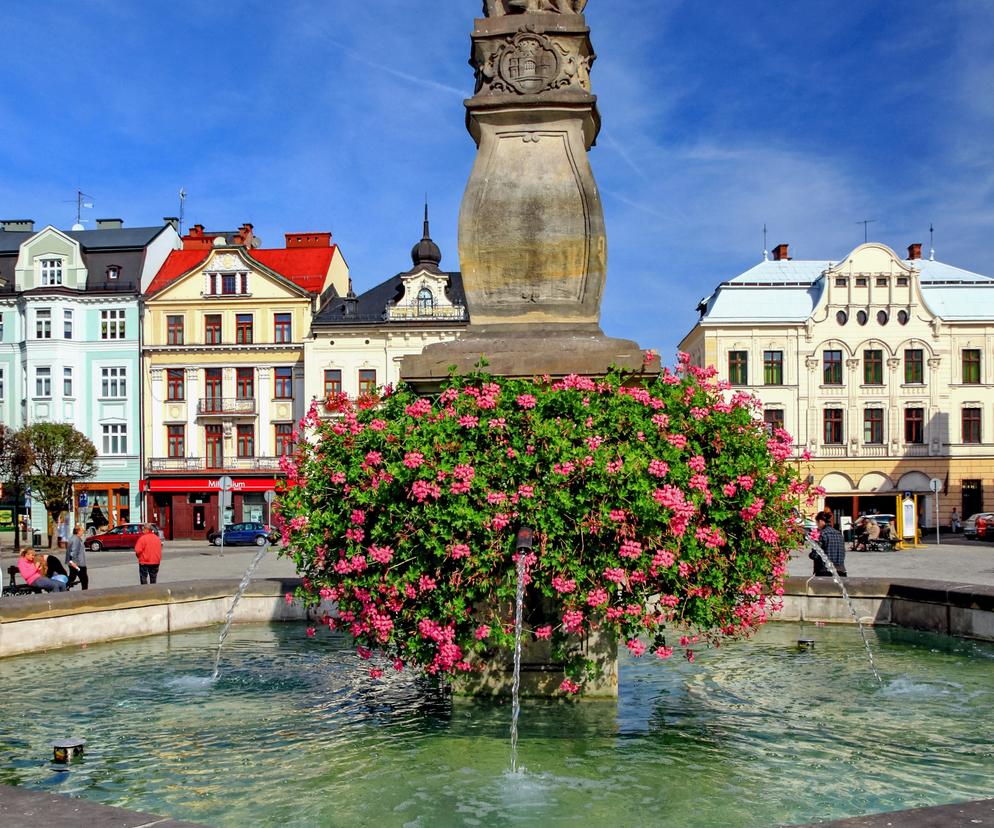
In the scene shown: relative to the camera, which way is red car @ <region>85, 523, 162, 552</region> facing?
to the viewer's left

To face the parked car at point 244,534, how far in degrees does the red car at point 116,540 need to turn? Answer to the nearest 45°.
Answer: approximately 180°

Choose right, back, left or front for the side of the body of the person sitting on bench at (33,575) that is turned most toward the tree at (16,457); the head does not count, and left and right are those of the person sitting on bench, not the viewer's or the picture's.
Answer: left

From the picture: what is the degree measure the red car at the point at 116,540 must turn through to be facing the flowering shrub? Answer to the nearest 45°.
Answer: approximately 90° to its left

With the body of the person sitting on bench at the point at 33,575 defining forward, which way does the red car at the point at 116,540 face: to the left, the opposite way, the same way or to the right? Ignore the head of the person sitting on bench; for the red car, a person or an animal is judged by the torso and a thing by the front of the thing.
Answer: the opposite way

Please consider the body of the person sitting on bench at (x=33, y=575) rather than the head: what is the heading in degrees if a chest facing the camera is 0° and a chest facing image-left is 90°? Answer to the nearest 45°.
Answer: approximately 270°

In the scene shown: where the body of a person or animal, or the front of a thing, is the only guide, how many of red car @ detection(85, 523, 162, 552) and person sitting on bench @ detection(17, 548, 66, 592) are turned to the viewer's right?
1
